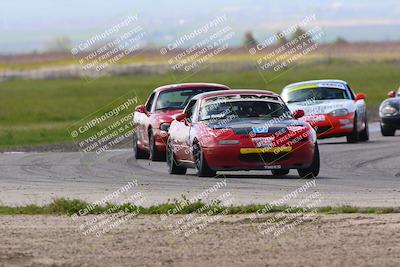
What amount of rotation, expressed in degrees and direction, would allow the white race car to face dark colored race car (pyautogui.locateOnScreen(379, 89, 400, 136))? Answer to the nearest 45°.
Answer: approximately 135° to its left

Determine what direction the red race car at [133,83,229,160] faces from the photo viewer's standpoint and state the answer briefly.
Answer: facing the viewer

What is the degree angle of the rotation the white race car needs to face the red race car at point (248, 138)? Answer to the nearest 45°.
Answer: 0° — it already faces it

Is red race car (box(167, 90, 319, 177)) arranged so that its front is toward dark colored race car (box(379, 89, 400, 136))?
no

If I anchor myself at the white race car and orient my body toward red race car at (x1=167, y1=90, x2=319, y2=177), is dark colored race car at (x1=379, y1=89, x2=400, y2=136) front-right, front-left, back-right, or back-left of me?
back-left

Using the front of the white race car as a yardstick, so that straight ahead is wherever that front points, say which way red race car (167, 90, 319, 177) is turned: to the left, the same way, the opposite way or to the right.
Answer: the same way

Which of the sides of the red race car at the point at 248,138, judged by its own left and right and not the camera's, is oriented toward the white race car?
back

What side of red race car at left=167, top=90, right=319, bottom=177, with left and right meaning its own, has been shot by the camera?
front

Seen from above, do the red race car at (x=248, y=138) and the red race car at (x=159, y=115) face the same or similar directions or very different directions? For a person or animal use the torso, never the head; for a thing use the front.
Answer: same or similar directions

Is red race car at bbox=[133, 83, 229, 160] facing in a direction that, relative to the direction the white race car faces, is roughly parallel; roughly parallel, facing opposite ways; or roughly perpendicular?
roughly parallel

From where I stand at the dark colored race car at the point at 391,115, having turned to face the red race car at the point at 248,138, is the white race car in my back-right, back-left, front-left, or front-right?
front-right

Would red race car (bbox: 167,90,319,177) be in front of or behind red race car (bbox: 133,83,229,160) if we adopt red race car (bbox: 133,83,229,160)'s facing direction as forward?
in front
